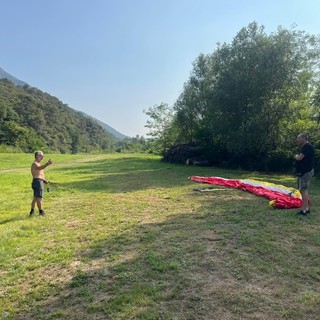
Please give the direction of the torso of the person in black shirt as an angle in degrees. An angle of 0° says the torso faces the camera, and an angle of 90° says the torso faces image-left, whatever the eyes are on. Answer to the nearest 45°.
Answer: approximately 90°

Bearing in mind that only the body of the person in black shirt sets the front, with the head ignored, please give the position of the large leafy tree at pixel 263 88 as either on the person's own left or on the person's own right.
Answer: on the person's own right

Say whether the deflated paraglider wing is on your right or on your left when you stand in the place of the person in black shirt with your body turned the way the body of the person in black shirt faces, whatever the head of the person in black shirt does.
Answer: on your right
